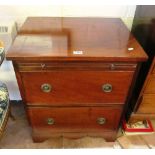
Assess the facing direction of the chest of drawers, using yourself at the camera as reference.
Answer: facing the viewer
